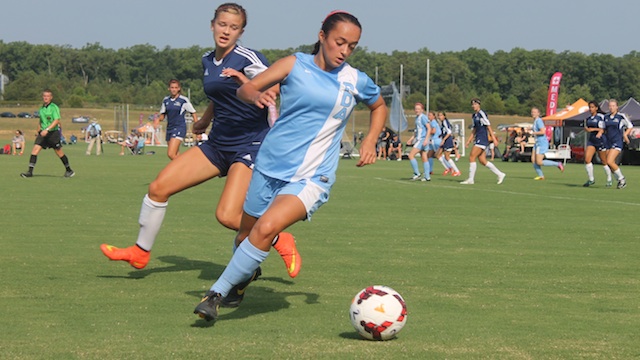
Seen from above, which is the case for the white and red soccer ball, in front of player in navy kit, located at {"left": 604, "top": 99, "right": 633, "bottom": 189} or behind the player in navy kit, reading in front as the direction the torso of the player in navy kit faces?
in front

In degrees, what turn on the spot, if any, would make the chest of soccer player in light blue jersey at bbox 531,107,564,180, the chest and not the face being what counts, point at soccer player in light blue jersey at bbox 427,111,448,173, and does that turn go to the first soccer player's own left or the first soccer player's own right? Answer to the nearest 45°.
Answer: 0° — they already face them

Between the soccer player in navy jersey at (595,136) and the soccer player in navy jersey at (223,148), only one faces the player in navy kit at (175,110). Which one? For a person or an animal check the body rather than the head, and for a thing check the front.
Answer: the soccer player in navy jersey at (595,136)

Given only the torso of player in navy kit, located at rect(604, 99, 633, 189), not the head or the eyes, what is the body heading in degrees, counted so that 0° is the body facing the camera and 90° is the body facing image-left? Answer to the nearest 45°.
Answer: approximately 45°

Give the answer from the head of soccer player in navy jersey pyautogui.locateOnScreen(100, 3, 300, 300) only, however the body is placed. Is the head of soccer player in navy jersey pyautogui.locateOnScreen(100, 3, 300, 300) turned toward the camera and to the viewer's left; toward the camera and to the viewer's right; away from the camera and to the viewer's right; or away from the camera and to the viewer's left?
toward the camera and to the viewer's right

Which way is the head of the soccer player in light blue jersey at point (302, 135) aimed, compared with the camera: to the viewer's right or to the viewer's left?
to the viewer's right

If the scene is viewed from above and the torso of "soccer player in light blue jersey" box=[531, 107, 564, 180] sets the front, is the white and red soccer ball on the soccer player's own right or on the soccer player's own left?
on the soccer player's own left

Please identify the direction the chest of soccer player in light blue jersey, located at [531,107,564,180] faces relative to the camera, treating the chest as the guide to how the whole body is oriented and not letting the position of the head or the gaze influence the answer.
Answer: to the viewer's left

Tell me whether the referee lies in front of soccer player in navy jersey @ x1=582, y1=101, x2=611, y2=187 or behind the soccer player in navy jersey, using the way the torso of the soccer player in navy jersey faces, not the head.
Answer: in front

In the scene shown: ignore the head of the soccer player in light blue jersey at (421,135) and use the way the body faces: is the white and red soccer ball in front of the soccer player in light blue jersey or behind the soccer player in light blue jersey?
in front

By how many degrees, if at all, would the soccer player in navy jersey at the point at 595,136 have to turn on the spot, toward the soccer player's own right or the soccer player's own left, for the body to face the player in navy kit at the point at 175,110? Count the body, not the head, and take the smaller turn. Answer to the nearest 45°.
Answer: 0° — they already face them
